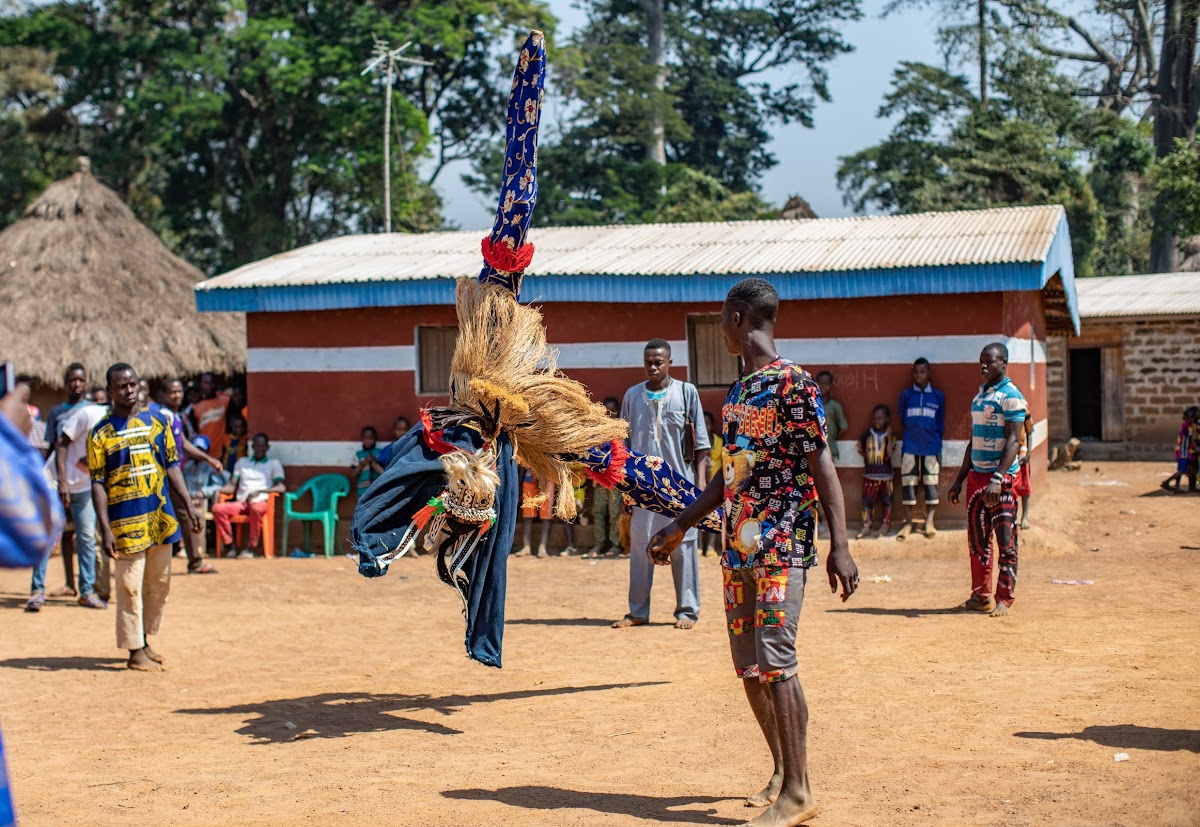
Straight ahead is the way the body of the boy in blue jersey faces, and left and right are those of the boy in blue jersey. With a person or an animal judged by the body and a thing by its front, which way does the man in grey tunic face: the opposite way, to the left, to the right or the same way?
the same way

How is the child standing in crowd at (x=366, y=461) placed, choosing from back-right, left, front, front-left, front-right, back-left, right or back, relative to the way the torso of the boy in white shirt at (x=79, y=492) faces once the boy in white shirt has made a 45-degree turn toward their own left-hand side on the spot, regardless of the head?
front-left

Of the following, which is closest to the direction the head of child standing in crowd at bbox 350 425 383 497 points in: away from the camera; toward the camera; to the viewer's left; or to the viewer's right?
toward the camera

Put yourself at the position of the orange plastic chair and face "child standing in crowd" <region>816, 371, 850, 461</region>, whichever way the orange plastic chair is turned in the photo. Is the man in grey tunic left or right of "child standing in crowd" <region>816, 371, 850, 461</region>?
right

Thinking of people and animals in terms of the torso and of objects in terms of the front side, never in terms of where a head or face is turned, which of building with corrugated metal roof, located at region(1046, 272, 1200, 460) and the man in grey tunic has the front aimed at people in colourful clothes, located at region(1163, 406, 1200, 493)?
the building with corrugated metal roof

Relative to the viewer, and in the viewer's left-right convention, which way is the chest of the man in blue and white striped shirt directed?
facing the viewer and to the left of the viewer

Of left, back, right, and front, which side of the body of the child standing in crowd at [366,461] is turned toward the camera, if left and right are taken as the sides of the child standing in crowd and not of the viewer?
front

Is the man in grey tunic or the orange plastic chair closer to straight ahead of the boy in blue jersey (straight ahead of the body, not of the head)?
the man in grey tunic

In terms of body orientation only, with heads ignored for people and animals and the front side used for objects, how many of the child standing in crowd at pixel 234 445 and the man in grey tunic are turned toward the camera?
2

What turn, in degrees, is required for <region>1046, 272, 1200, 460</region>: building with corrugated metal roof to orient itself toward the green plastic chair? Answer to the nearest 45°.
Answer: approximately 45° to its right

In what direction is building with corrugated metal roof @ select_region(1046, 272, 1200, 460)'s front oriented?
toward the camera

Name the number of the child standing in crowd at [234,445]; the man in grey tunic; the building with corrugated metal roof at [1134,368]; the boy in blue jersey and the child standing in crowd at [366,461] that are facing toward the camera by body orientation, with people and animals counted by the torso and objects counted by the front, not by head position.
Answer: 5

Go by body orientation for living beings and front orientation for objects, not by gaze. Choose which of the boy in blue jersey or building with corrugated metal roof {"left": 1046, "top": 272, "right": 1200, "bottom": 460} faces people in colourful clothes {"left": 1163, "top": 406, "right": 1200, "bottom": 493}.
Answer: the building with corrugated metal roof

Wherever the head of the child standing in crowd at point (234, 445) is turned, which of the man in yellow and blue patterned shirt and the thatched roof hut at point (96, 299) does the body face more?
the man in yellow and blue patterned shirt

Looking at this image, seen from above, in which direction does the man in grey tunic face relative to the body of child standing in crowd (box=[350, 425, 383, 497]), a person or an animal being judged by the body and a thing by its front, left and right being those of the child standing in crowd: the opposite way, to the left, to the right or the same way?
the same way

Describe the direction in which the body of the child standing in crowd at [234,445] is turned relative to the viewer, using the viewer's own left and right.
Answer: facing the viewer
